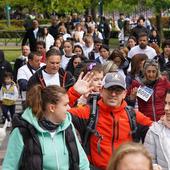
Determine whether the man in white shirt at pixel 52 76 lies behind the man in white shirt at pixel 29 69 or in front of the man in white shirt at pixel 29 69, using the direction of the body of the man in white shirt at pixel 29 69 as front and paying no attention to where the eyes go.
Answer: in front

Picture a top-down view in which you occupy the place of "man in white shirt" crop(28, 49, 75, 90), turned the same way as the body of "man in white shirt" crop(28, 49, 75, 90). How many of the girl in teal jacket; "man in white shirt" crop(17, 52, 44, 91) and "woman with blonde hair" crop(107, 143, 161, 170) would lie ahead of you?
2

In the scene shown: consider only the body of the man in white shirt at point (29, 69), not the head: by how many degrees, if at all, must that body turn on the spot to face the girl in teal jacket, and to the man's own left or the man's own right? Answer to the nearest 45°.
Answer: approximately 45° to the man's own right

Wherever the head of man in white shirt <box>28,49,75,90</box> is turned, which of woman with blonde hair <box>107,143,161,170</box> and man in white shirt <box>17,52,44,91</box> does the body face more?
the woman with blonde hair

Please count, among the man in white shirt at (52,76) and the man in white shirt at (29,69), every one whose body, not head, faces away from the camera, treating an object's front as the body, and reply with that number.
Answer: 0

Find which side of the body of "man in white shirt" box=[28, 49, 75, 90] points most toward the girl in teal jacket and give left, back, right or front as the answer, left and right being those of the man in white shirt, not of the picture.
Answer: front

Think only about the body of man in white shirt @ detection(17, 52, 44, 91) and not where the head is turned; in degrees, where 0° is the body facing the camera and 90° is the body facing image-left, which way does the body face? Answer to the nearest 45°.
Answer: approximately 315°

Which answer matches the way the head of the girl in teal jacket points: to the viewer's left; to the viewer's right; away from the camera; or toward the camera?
to the viewer's right
